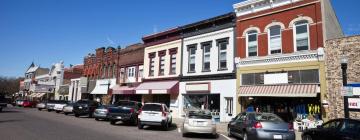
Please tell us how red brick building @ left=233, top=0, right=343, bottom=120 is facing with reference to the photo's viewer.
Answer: facing the viewer and to the left of the viewer

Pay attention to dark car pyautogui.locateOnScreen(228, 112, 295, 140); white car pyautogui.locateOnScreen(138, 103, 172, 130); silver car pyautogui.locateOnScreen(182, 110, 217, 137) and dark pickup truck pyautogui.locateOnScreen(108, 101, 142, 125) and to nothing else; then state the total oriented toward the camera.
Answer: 0

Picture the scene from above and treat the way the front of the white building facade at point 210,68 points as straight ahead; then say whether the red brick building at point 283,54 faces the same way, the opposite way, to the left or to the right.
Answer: the same way

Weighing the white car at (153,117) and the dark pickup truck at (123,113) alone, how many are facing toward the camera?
0

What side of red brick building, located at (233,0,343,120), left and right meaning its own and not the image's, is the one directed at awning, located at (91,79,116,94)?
right

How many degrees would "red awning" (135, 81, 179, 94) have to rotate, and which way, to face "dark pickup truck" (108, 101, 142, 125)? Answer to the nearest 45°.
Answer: approximately 45° to its left

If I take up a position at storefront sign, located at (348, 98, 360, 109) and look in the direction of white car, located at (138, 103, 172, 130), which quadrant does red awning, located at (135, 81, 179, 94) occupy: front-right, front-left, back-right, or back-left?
front-right

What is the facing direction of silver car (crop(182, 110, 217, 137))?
away from the camera

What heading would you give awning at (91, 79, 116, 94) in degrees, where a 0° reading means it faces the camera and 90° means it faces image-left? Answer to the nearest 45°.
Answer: approximately 45°

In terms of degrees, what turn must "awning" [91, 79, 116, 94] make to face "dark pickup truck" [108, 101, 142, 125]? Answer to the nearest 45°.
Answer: approximately 45° to its left

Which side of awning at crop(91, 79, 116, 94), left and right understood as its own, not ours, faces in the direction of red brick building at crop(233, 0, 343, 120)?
left

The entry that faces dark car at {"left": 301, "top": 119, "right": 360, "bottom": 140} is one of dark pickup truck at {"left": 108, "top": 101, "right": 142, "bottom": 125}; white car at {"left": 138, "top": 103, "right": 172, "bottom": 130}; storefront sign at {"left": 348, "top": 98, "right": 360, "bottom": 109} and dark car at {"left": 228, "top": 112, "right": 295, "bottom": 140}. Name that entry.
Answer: the storefront sign

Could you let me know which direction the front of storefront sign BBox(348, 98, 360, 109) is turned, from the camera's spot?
facing the viewer

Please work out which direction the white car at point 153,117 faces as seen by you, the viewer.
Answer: facing away from the viewer

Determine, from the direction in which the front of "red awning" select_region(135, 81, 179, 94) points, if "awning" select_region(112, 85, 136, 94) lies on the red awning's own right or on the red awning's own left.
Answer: on the red awning's own right

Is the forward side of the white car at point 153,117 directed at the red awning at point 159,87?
yes

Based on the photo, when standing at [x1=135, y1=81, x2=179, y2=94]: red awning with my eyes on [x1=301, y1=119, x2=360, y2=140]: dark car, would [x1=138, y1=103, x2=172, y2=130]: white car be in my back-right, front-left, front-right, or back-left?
front-right

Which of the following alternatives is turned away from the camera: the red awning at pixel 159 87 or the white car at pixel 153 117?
the white car
